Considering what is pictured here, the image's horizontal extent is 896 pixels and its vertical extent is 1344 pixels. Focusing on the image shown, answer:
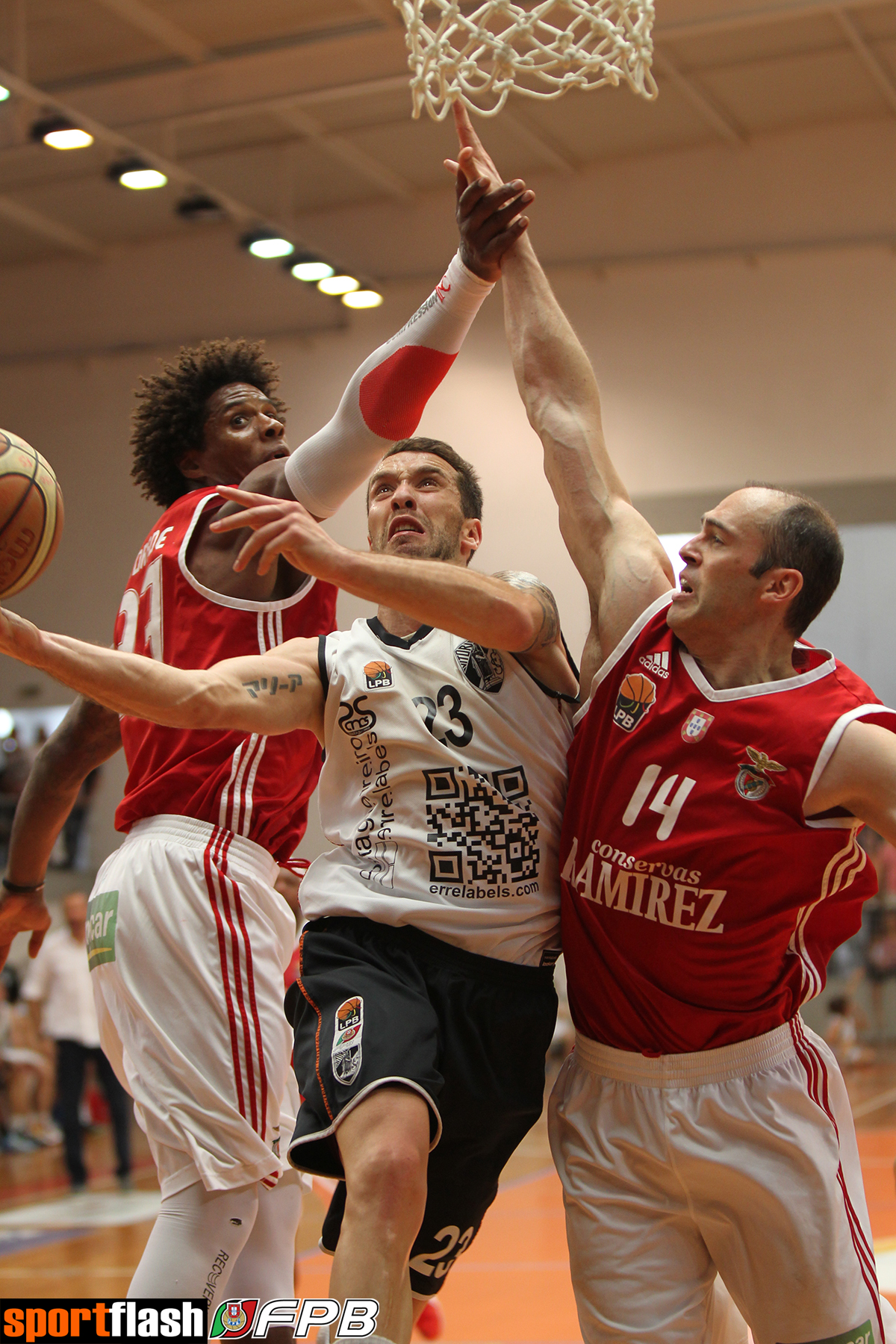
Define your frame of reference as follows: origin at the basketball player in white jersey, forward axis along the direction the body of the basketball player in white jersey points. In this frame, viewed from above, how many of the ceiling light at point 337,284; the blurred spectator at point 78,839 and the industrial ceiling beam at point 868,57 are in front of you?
0

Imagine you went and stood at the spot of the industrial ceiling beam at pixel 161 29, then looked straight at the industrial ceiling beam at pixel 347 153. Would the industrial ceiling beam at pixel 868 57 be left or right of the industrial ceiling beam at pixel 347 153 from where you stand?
right

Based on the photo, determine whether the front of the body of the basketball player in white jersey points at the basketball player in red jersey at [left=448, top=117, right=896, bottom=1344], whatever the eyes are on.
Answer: no

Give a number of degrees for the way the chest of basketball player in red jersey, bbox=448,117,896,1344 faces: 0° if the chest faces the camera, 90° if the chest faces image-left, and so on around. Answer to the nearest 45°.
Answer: approximately 45°

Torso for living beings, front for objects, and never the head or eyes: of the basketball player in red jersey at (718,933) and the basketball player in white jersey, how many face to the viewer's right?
0

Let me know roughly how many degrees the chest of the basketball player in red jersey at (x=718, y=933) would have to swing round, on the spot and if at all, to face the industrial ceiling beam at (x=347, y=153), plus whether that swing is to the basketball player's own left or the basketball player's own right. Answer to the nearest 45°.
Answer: approximately 135° to the basketball player's own right

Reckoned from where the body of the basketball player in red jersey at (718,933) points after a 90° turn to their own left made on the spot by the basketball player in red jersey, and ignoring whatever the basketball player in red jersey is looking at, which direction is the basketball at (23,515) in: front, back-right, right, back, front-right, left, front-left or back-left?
back-right

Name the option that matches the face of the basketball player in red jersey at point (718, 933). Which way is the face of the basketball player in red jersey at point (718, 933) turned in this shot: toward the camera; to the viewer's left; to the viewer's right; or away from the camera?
to the viewer's left

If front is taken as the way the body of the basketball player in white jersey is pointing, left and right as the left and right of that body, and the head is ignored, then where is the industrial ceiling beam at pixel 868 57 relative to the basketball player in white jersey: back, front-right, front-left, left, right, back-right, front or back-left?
back-left

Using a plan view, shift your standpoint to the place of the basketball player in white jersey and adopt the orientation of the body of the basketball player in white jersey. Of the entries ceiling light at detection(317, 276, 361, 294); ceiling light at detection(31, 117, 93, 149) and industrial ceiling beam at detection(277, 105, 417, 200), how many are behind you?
3

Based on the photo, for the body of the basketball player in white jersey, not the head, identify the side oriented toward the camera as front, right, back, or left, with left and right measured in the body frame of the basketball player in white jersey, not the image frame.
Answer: front

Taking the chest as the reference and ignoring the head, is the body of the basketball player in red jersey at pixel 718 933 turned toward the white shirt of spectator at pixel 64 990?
no
